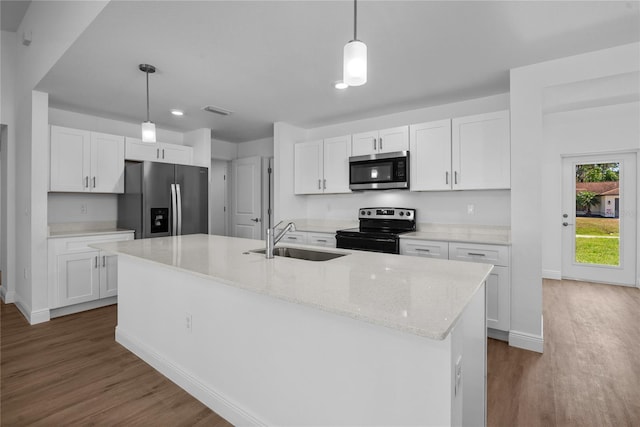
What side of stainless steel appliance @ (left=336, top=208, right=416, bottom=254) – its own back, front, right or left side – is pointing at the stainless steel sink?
front

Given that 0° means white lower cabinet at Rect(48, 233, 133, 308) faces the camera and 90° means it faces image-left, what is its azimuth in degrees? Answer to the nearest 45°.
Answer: approximately 315°

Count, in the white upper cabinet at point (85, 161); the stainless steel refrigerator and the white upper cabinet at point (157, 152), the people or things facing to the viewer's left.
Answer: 0

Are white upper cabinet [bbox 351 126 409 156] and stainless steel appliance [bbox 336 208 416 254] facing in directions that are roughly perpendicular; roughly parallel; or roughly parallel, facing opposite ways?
roughly parallel

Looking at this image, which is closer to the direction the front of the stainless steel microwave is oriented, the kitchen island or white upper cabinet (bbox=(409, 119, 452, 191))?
the kitchen island

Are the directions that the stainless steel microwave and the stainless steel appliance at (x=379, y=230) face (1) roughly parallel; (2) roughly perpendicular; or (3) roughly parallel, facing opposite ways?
roughly parallel

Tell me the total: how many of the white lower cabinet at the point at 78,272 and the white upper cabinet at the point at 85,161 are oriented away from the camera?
0

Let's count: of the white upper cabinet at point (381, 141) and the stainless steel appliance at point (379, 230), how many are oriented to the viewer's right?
0

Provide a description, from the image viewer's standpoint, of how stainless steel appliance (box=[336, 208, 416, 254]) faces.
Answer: facing the viewer and to the left of the viewer
